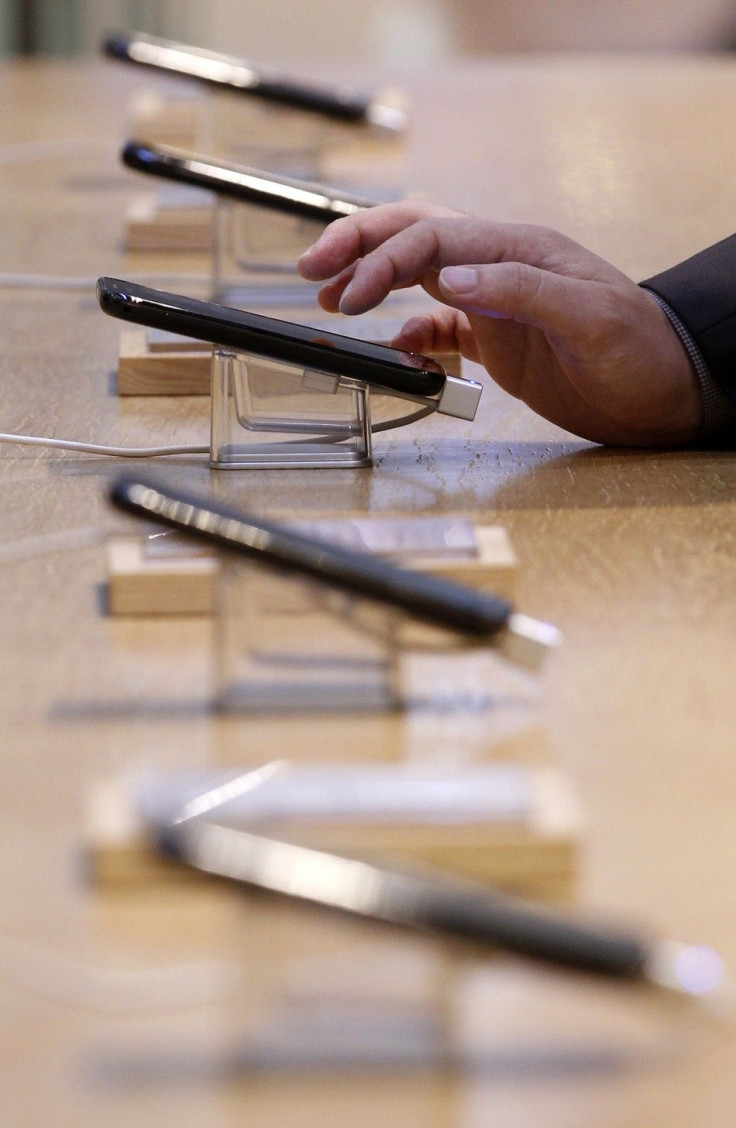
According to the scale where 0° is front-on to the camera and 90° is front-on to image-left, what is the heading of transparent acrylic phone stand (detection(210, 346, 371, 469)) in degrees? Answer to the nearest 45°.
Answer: approximately 270°

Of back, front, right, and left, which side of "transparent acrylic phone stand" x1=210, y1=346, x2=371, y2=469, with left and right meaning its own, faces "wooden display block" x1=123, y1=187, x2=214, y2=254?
left
